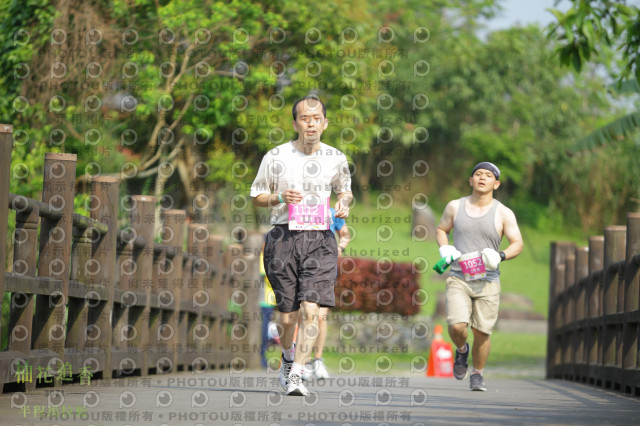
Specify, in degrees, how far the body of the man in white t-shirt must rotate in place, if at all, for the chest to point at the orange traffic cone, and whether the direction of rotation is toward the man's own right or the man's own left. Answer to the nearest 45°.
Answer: approximately 180°

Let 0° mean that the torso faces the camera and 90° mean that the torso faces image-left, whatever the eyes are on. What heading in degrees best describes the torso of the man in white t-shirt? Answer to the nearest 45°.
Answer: approximately 0°

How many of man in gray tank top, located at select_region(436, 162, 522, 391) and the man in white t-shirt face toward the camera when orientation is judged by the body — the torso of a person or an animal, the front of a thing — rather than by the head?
2

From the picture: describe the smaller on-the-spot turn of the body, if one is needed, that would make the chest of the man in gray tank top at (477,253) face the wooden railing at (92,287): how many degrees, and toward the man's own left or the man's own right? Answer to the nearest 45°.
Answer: approximately 45° to the man's own right

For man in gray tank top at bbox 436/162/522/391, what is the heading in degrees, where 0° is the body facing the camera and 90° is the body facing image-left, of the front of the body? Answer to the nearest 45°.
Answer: approximately 0°

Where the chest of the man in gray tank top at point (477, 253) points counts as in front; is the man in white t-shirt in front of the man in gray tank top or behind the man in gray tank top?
in front

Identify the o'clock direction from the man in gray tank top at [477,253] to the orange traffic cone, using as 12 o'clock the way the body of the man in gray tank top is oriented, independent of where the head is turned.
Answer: The orange traffic cone is roughly at 6 o'clock from the man in gray tank top.

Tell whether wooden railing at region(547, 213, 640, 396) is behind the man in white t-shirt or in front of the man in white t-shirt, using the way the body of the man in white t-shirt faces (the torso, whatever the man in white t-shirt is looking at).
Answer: behind
